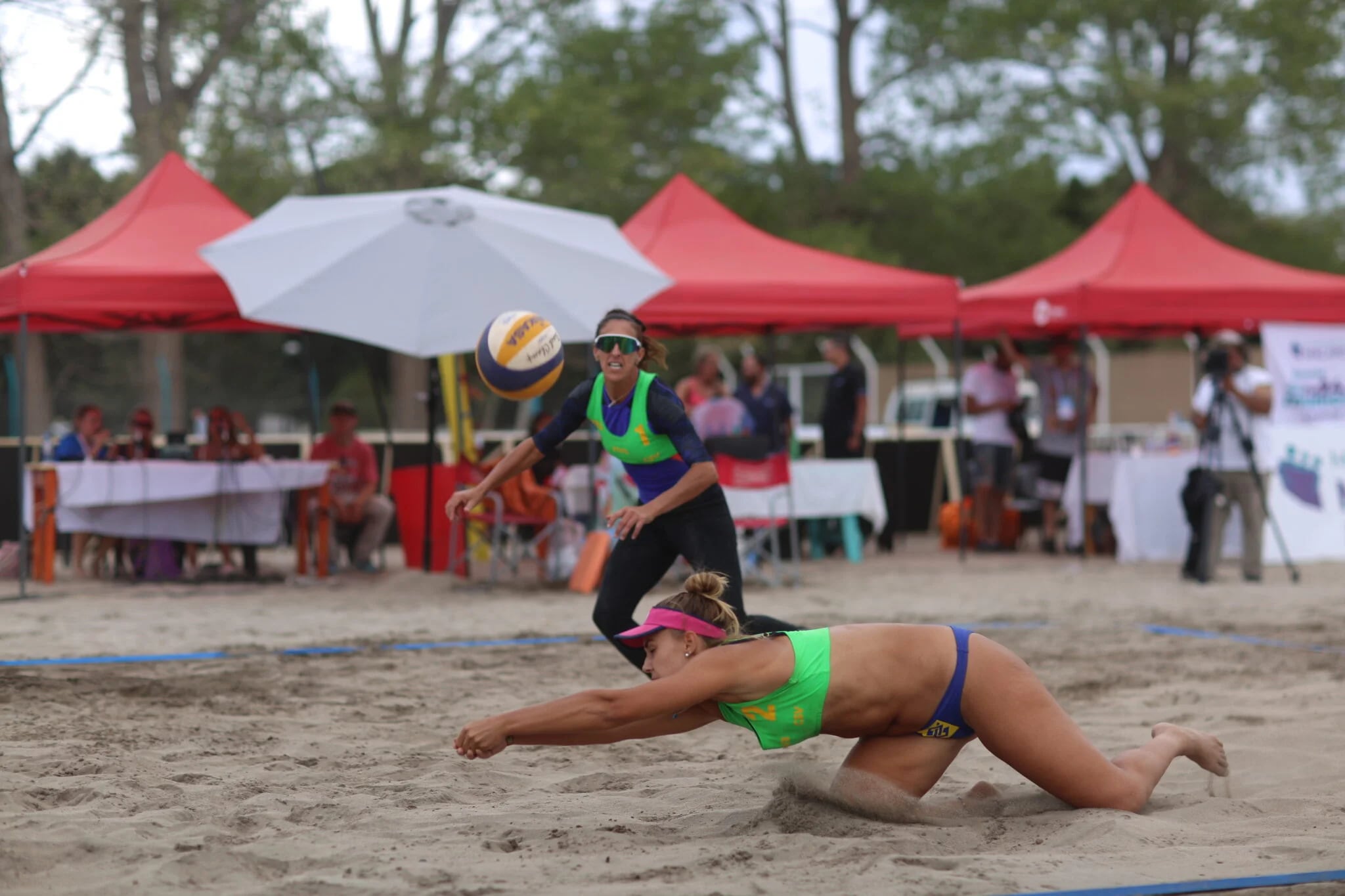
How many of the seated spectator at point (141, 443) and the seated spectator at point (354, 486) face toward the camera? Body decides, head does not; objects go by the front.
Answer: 2

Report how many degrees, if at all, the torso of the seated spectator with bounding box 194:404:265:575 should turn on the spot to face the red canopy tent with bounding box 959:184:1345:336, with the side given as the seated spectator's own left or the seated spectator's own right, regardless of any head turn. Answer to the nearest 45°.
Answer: approximately 90° to the seated spectator's own left

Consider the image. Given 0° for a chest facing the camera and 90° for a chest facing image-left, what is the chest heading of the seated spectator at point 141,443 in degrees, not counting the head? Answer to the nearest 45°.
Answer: approximately 0°

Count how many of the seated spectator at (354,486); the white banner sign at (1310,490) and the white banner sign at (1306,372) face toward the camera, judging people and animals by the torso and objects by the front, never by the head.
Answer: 3

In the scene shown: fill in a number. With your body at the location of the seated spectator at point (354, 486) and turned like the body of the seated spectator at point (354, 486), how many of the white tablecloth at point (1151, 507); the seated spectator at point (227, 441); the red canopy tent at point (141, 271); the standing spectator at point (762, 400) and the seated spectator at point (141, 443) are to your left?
2

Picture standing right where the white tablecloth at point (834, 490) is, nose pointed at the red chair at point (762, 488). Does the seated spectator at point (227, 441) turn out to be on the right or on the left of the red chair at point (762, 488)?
right

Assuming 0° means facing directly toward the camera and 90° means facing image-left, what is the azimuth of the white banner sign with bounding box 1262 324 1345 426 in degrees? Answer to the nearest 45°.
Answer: approximately 0°

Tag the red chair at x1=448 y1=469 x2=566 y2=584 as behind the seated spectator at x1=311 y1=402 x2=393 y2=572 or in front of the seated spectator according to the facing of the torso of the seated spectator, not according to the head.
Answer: in front
